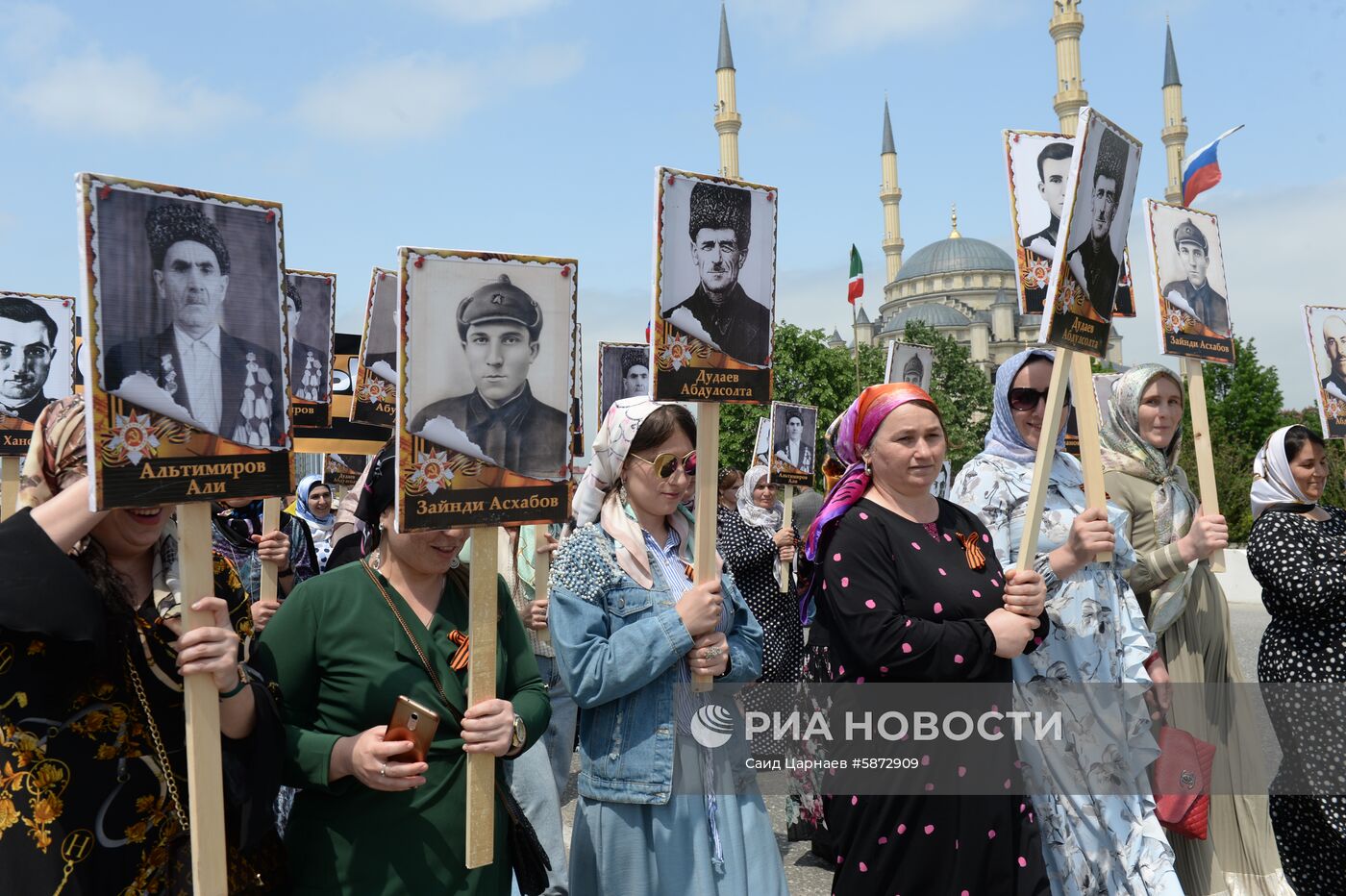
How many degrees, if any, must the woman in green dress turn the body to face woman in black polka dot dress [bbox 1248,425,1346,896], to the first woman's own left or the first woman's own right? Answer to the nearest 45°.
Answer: approximately 45° to the first woman's own left

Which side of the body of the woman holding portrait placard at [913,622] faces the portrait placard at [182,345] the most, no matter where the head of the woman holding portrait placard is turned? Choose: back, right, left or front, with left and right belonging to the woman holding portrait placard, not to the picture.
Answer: right

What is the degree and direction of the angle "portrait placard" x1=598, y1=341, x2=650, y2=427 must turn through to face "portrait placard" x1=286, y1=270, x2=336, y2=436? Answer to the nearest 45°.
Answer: approximately 45° to its right

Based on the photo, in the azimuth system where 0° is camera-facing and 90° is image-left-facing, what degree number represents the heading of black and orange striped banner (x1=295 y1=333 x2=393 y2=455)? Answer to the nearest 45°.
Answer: approximately 0°

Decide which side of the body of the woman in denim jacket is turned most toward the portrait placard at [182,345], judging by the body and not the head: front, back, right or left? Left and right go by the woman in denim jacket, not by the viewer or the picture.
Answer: right

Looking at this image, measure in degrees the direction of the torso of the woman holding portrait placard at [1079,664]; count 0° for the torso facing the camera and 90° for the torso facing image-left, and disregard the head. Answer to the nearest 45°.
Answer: approximately 315°
